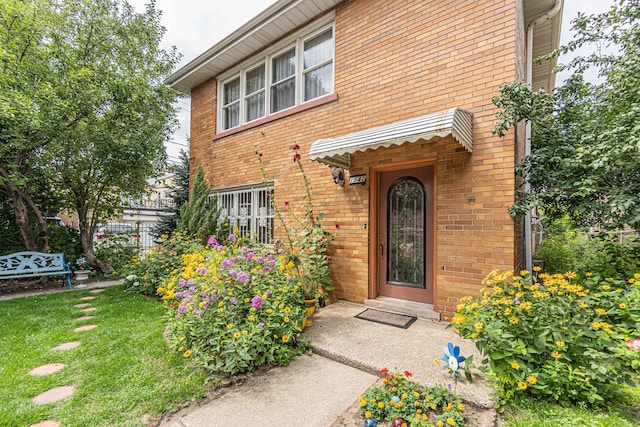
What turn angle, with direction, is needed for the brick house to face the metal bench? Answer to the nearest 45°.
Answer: approximately 45° to its right

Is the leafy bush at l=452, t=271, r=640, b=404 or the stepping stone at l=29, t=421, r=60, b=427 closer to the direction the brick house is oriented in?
the stepping stone

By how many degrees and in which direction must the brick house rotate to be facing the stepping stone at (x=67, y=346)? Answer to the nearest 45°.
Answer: approximately 45° to its right

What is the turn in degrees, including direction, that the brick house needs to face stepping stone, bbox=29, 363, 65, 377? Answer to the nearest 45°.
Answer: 0° — it already faces it

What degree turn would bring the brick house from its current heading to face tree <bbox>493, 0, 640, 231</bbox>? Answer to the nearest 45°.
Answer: approximately 135° to its left

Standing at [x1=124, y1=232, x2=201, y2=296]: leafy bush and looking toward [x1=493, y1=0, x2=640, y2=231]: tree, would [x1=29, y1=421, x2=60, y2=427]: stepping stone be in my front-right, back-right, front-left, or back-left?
front-right

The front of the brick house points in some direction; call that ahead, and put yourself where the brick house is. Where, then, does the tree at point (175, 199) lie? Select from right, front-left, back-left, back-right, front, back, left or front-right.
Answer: right

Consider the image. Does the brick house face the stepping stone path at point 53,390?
yes

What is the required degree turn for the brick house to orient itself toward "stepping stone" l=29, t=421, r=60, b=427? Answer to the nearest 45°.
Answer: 0° — it already faces it

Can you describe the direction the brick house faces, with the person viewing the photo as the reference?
facing the viewer and to the left of the viewer

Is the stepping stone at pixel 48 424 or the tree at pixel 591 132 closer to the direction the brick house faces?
the stepping stone

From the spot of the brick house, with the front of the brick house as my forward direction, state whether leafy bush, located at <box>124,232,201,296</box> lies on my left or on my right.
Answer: on my right

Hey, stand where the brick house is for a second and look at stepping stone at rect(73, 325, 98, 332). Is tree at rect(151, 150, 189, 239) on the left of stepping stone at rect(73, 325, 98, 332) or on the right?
right

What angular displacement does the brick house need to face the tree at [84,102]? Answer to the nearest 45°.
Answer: approximately 45° to its right

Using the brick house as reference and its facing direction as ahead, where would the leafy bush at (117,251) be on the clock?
The leafy bush is roughly at 2 o'clock from the brick house.

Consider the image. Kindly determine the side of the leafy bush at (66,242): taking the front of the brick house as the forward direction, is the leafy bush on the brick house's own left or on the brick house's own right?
on the brick house's own right

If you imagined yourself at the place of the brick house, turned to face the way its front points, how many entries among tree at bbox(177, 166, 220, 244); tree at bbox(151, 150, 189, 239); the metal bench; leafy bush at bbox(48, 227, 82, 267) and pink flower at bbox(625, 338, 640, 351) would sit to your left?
1

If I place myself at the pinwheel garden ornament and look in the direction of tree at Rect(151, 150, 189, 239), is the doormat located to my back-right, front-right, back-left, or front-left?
front-right
